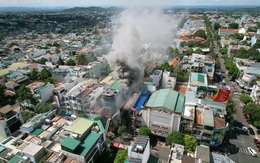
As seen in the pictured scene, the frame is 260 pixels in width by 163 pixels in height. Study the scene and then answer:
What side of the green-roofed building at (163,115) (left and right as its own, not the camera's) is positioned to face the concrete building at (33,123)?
right

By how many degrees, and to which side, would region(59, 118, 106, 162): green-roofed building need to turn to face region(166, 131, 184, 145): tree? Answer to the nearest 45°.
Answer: approximately 45° to its left

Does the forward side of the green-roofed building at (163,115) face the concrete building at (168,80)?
no

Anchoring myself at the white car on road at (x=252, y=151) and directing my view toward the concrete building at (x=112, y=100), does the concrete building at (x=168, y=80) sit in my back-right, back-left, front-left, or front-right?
front-right

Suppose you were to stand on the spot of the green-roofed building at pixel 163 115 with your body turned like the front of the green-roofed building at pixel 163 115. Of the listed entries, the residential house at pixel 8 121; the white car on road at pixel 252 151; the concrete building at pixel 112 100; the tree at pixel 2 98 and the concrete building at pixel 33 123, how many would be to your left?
1

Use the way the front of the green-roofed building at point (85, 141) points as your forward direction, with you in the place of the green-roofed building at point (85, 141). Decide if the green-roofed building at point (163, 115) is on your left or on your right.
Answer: on your left

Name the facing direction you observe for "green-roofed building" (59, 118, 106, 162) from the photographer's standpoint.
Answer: facing the viewer and to the right of the viewer

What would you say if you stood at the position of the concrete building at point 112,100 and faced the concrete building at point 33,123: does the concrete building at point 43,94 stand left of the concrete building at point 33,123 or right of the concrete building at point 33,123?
right

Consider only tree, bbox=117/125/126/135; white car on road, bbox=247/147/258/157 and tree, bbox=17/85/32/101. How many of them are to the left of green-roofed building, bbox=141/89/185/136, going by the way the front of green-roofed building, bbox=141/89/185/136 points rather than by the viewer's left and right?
1

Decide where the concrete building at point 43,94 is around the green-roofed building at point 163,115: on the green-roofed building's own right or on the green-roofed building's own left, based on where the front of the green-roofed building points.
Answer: on the green-roofed building's own right

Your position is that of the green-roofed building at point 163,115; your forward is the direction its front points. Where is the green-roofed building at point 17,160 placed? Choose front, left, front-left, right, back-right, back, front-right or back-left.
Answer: front-right

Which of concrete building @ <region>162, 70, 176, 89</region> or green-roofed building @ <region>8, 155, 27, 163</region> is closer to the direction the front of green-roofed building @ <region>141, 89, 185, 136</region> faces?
the green-roofed building

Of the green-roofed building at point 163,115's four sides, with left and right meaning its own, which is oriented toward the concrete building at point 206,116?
left

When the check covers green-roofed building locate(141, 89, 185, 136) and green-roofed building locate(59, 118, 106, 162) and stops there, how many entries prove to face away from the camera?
0

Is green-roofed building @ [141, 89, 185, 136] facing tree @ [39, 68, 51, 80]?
no

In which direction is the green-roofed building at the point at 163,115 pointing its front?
toward the camera

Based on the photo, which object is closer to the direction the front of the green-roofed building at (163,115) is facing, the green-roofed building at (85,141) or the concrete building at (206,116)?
the green-roofed building
